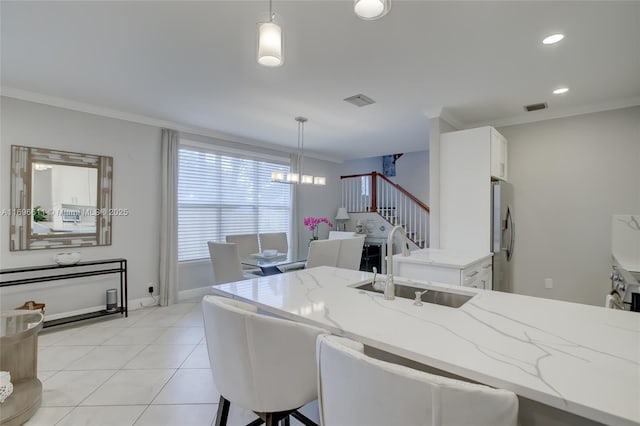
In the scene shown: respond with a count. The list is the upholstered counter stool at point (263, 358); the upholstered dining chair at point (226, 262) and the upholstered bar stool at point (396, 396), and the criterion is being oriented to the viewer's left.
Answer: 0

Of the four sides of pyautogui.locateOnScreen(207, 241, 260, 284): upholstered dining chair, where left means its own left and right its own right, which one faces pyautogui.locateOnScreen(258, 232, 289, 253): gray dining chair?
front

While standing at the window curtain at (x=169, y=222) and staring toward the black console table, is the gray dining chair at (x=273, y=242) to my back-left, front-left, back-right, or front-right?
back-left

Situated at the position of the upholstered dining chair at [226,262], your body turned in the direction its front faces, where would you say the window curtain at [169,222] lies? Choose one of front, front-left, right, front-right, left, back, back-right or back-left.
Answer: left

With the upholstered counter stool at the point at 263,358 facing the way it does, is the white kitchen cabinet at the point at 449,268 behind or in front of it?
in front

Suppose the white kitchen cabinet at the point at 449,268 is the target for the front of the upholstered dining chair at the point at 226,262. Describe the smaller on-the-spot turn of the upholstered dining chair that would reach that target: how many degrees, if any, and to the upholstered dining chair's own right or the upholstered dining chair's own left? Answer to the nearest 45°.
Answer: approximately 90° to the upholstered dining chair's own right

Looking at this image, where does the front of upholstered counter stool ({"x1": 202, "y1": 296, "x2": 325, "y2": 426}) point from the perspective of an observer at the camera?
facing away from the viewer and to the right of the viewer

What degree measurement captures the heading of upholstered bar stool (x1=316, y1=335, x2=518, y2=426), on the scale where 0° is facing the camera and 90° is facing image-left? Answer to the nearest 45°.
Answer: approximately 225°

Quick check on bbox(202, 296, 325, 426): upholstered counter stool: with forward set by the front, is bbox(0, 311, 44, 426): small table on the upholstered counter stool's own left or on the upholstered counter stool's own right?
on the upholstered counter stool's own left

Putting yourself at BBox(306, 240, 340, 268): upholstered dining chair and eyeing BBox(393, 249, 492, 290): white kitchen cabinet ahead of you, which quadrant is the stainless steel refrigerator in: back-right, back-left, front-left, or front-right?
front-left

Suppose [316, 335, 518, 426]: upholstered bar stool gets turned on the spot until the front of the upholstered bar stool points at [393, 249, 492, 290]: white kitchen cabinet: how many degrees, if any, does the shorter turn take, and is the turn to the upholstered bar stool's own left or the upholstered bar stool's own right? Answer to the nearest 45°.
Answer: approximately 45° to the upholstered bar stool's own left

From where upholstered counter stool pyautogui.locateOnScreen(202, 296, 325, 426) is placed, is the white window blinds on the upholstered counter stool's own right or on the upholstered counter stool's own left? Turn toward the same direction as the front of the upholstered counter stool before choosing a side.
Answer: on the upholstered counter stool's own left

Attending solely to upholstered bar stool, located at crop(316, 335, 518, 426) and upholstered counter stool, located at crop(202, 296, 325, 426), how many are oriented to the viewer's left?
0

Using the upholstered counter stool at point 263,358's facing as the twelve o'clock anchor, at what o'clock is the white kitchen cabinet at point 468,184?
The white kitchen cabinet is roughly at 12 o'clock from the upholstered counter stool.

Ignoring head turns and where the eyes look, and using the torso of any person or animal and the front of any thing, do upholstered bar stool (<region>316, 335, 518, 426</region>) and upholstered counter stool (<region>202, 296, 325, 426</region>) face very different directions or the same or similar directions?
same or similar directions
